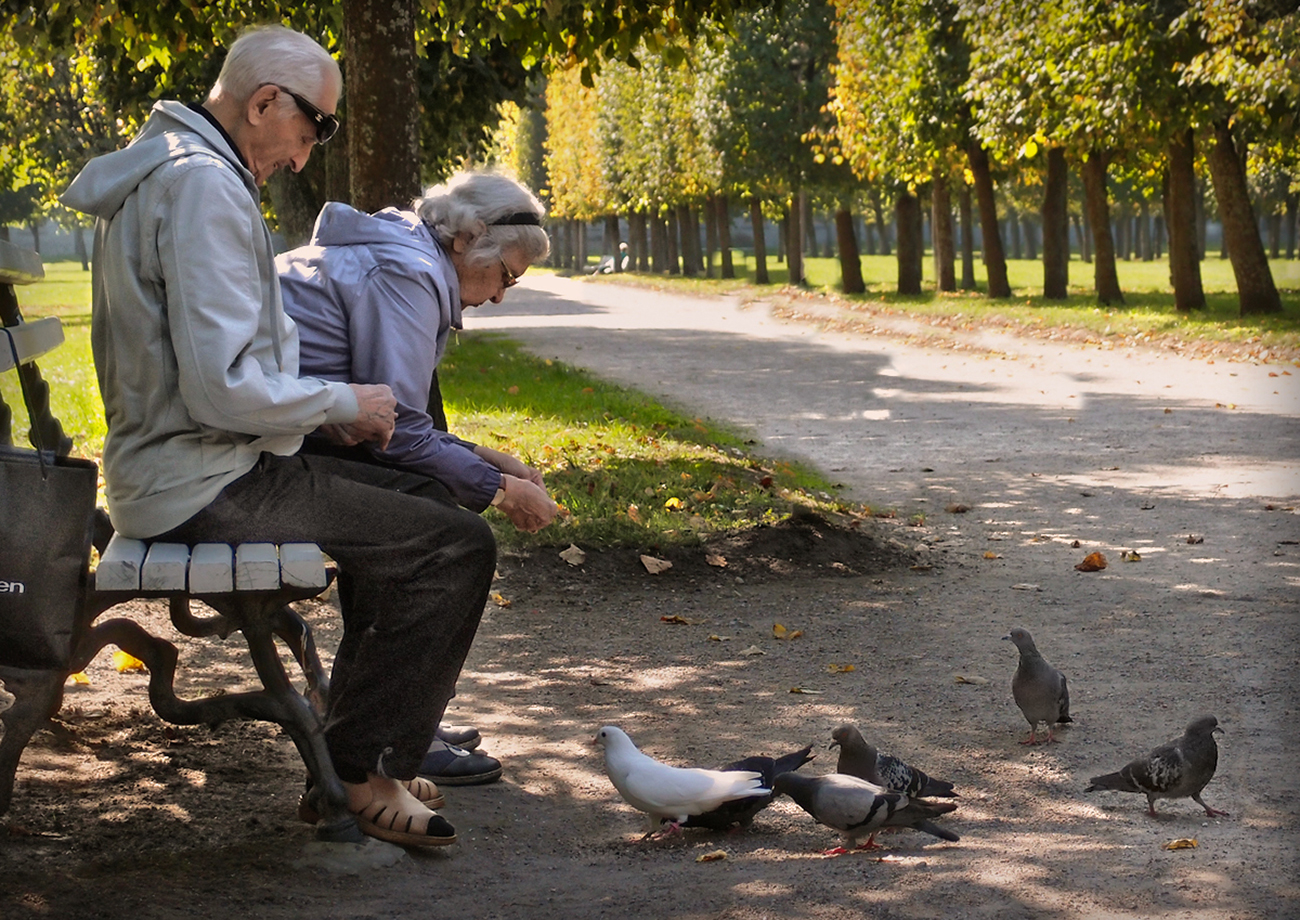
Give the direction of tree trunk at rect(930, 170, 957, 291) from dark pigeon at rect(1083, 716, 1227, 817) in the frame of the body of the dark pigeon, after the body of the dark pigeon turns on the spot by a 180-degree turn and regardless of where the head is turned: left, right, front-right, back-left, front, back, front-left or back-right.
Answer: right

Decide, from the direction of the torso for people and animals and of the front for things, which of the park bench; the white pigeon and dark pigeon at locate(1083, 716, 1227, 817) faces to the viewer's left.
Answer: the white pigeon

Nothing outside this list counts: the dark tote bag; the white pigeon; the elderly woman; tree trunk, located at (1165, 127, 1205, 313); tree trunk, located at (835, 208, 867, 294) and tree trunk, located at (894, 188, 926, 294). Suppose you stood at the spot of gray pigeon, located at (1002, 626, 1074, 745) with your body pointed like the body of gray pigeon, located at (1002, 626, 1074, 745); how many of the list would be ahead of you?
3

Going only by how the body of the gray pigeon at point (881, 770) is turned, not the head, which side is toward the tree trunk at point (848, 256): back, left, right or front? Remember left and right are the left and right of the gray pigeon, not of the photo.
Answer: right

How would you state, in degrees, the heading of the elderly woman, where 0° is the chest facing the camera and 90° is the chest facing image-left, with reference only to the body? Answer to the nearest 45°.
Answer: approximately 270°

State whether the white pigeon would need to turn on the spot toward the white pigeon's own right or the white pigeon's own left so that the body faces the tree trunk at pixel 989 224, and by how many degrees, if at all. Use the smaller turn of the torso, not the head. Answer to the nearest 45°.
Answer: approximately 90° to the white pigeon's own right

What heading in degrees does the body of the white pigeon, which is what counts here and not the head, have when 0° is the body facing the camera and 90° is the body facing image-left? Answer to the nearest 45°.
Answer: approximately 90°

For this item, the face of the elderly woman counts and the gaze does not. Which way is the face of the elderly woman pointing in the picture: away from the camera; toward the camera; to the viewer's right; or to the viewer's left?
to the viewer's right

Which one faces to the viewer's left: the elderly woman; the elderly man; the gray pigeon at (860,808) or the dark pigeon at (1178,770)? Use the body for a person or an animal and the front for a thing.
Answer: the gray pigeon

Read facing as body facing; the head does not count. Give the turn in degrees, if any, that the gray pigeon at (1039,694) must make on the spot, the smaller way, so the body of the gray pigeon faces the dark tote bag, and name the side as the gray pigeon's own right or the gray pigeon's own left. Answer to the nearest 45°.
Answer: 0° — it already faces it

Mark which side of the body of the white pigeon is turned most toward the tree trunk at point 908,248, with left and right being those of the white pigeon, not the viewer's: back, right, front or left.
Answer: right

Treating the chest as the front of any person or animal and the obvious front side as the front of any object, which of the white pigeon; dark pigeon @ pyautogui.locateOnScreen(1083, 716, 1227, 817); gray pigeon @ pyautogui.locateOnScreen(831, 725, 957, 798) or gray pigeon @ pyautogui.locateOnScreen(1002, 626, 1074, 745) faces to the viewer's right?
the dark pigeon

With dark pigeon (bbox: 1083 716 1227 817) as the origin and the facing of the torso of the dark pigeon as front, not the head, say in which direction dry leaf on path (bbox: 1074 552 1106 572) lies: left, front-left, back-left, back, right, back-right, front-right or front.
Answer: left

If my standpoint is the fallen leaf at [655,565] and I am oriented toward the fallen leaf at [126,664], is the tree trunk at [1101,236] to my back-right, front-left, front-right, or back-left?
back-right

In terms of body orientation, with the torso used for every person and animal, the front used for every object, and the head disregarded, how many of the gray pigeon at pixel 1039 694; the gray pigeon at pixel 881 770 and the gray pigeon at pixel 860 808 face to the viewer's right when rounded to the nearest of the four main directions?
0

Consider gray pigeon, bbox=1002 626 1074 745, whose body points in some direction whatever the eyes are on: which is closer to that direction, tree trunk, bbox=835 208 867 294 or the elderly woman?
the elderly woman
